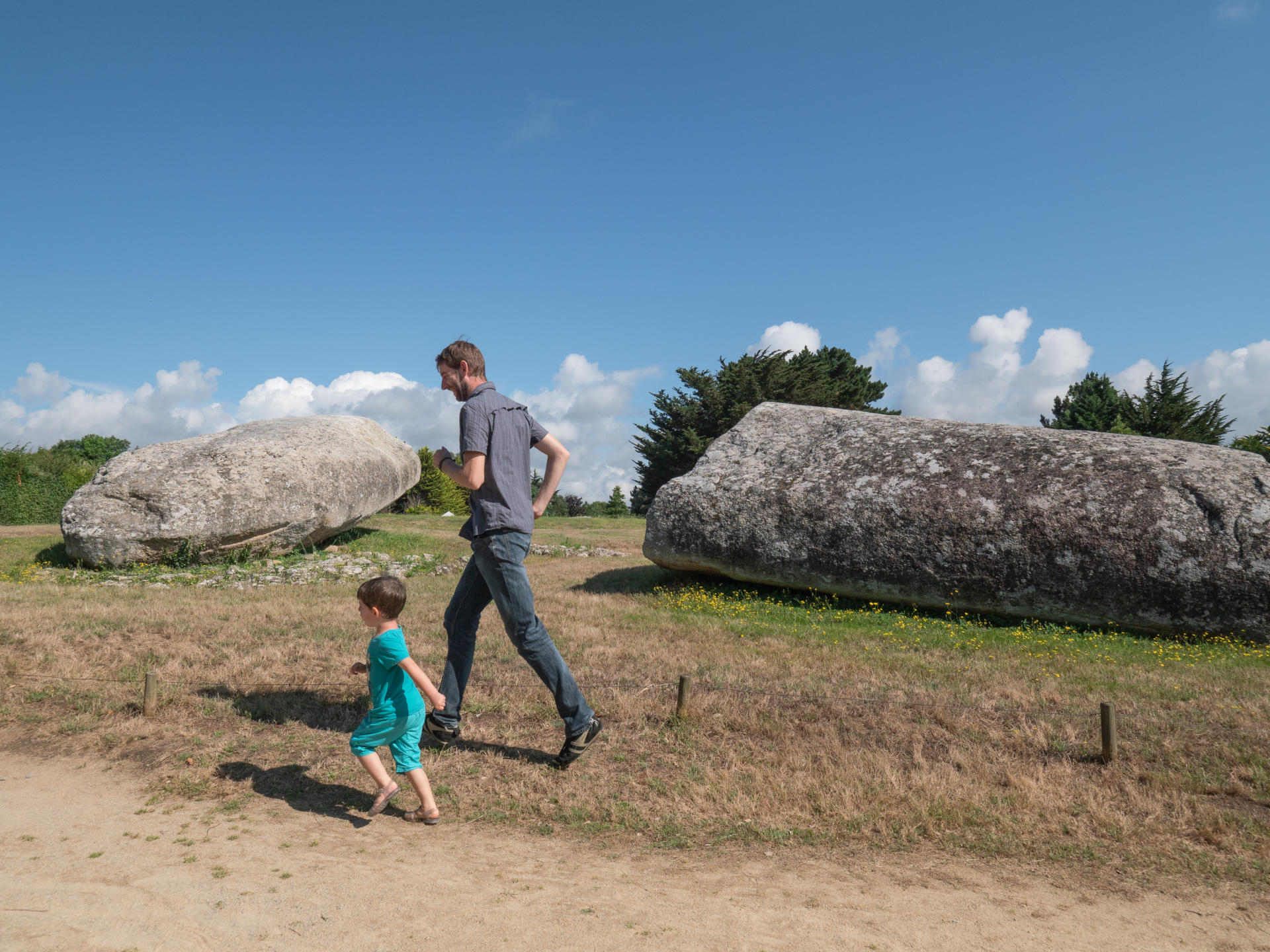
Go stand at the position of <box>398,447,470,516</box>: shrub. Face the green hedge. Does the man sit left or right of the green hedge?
left

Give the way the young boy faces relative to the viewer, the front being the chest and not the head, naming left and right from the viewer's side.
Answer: facing to the left of the viewer

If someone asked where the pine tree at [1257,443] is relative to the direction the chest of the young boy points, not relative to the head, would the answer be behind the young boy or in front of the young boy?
behind

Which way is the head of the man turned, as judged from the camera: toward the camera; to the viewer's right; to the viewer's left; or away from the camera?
to the viewer's left

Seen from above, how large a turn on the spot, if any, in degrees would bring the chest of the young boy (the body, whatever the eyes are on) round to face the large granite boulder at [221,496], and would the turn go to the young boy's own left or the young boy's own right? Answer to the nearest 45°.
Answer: approximately 90° to the young boy's own right

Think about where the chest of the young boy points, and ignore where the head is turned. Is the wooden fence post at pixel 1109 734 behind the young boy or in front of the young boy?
behind

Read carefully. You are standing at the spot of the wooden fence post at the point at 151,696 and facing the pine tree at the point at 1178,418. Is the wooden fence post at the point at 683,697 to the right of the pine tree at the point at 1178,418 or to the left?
right
